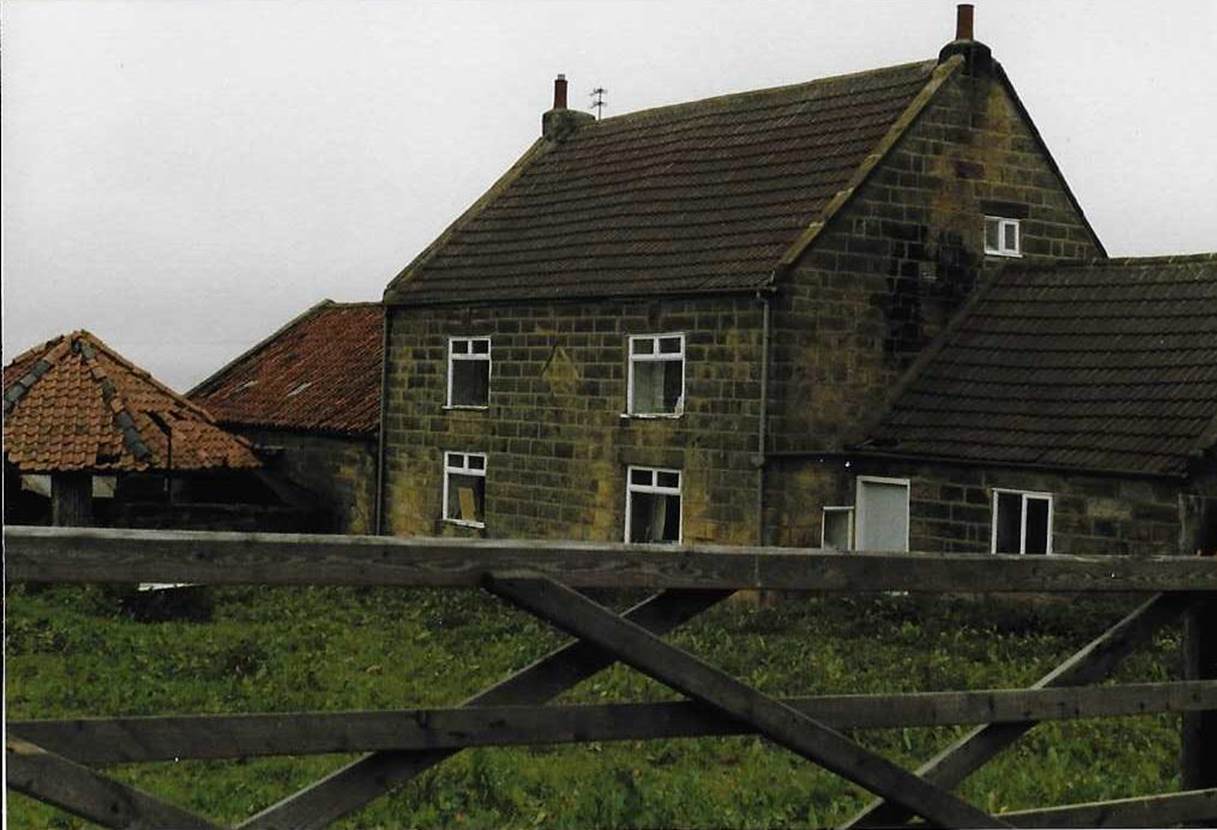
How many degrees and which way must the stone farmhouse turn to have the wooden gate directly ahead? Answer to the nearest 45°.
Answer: approximately 45° to its left

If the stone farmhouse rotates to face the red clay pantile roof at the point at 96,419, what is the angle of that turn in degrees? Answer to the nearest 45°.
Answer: approximately 45° to its right

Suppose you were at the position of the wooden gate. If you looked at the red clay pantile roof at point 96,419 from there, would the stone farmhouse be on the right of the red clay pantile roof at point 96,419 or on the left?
right

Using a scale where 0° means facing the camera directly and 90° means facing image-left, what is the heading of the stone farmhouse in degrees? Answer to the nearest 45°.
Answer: approximately 45°
